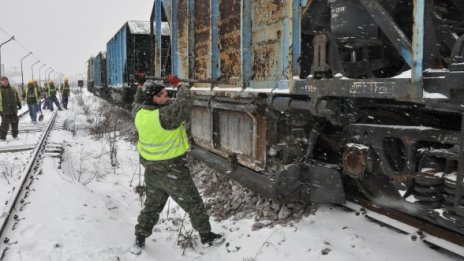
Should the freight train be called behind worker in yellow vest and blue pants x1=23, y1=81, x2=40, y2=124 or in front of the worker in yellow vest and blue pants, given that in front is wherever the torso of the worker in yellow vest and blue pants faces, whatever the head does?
in front

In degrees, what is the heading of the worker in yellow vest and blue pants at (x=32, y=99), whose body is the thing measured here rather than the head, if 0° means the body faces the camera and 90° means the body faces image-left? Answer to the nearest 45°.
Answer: approximately 0°

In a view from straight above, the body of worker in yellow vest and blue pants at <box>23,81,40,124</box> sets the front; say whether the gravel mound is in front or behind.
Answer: in front

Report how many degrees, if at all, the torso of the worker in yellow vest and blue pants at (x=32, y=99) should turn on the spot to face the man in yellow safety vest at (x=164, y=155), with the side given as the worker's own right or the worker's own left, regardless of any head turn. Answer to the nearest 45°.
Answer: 0° — they already face them

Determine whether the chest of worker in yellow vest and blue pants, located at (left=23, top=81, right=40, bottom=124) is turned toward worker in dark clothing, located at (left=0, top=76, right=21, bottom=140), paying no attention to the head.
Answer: yes
